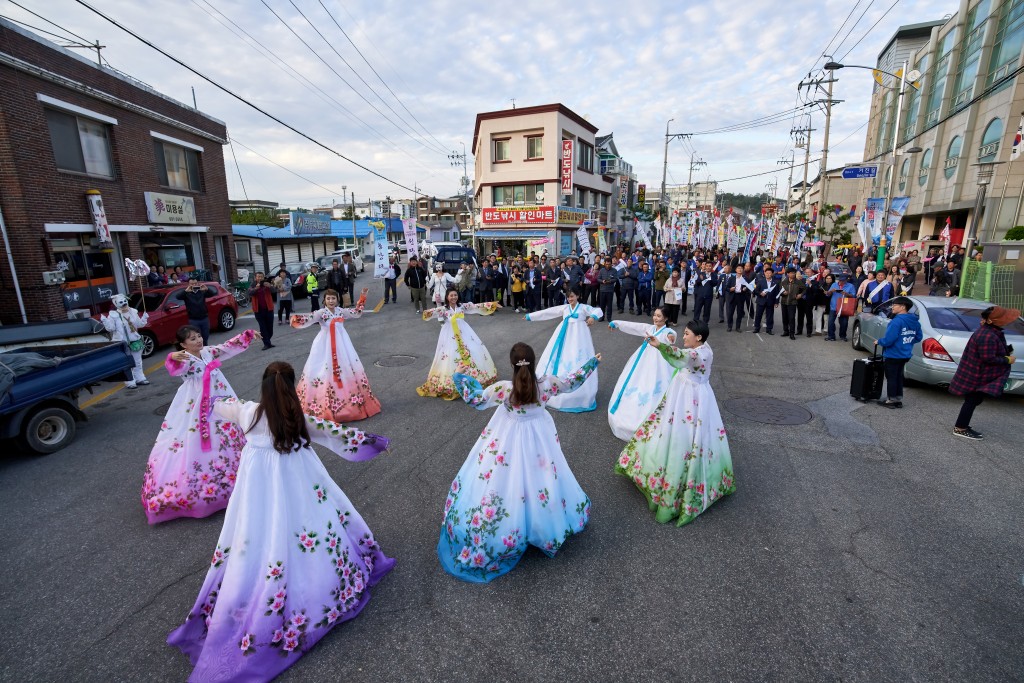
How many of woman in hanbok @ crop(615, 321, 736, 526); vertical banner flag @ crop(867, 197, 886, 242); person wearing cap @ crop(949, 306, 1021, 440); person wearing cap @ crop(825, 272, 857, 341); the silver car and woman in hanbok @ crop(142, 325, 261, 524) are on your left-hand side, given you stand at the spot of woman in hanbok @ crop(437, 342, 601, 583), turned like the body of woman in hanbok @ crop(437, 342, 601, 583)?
1

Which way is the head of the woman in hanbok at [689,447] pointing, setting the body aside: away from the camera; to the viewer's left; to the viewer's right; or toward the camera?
to the viewer's left

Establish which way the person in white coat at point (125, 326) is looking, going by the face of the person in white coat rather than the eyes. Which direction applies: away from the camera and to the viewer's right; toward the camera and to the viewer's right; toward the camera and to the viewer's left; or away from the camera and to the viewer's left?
toward the camera and to the viewer's right

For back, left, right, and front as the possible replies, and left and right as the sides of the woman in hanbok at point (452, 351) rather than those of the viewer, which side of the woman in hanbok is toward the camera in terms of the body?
front

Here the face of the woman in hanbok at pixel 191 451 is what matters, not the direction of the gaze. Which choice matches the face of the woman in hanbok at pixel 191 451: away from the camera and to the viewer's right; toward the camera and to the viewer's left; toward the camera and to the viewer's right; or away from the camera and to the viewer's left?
toward the camera and to the viewer's right

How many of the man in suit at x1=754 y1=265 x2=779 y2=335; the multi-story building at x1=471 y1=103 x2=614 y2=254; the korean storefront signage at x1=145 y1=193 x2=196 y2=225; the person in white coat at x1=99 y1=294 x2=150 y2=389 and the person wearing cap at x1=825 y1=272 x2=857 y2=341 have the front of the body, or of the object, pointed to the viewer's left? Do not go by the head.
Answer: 0

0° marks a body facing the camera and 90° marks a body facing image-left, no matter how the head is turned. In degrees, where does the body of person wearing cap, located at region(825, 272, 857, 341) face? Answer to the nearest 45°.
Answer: approximately 0°

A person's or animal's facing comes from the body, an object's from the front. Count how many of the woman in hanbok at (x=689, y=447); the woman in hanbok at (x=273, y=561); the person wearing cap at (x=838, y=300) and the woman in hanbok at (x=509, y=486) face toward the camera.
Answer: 1

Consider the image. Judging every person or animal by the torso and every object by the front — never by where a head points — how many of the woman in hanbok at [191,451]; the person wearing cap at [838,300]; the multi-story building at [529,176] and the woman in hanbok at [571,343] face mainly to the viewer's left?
0

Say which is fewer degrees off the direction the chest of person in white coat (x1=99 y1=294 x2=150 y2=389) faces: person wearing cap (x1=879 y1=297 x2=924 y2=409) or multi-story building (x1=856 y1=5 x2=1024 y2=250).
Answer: the person wearing cap

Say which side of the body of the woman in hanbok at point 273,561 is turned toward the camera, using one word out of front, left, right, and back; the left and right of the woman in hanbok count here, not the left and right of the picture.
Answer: back

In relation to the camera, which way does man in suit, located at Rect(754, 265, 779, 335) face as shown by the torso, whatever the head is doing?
toward the camera

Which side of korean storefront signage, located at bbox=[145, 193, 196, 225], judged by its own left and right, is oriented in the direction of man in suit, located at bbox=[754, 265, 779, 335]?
front

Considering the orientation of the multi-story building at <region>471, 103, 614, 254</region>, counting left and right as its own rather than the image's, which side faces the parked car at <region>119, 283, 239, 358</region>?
front

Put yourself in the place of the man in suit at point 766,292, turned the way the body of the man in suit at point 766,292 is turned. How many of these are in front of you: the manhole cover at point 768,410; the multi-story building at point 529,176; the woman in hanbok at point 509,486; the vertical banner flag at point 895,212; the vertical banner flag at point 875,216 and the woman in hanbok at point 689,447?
3

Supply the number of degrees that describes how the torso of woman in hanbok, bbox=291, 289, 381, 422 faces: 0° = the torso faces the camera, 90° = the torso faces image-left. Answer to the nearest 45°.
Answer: approximately 0°

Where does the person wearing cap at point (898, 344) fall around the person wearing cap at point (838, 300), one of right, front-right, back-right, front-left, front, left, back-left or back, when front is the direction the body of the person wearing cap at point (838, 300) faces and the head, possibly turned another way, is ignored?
front

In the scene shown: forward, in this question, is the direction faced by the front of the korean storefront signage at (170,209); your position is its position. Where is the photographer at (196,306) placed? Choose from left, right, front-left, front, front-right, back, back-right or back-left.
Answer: front-right
